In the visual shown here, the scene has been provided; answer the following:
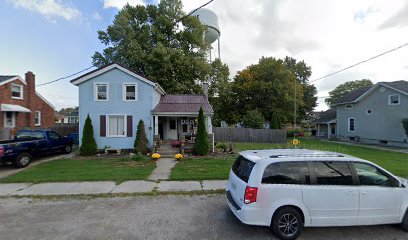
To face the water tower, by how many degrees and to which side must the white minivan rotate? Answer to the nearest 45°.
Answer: approximately 90° to its left

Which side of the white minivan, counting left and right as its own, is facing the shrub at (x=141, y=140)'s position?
left

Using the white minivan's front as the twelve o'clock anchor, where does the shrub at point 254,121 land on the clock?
The shrub is roughly at 10 o'clock from the white minivan.

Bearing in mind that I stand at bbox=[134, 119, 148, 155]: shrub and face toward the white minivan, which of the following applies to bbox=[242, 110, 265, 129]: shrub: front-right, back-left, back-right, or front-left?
back-left

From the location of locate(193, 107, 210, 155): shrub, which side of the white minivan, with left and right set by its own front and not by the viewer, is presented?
left

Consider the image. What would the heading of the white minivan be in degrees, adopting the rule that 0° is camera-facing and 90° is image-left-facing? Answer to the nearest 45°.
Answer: approximately 225°

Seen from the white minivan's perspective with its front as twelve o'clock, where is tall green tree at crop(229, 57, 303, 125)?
The tall green tree is roughly at 10 o'clock from the white minivan.
